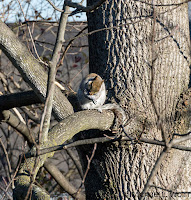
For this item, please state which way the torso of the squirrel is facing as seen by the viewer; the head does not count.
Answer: toward the camera
